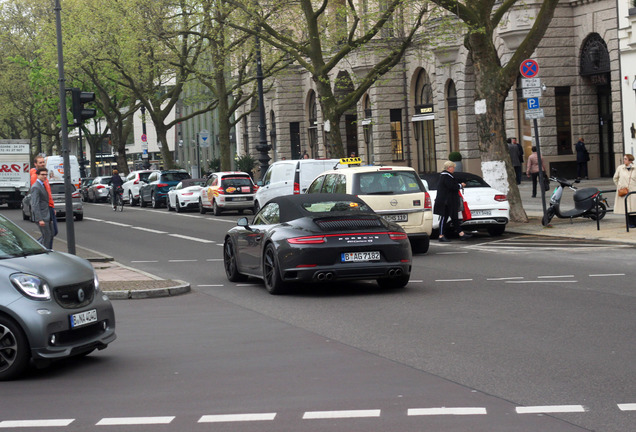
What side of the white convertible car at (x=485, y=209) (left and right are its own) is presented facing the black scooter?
right

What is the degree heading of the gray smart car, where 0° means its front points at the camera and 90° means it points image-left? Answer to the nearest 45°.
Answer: approximately 315°

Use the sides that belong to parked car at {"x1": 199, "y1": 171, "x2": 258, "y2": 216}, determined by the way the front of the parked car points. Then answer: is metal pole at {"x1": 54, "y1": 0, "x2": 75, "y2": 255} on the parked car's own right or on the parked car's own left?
on the parked car's own left

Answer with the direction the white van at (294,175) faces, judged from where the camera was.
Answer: facing away from the viewer and to the left of the viewer

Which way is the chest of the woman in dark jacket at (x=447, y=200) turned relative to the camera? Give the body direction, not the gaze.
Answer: to the viewer's right

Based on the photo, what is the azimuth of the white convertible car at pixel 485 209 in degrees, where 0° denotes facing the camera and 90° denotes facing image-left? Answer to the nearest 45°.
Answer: approximately 135°

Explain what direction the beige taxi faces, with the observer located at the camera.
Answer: facing away from the viewer and to the left of the viewer

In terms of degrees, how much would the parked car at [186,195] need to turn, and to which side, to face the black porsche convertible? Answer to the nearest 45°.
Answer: approximately 135° to its left

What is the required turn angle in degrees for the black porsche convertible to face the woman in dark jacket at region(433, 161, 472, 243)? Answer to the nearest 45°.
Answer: approximately 45° to its right

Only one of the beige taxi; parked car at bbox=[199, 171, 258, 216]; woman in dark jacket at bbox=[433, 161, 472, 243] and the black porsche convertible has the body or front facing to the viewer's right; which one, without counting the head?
the woman in dark jacket
